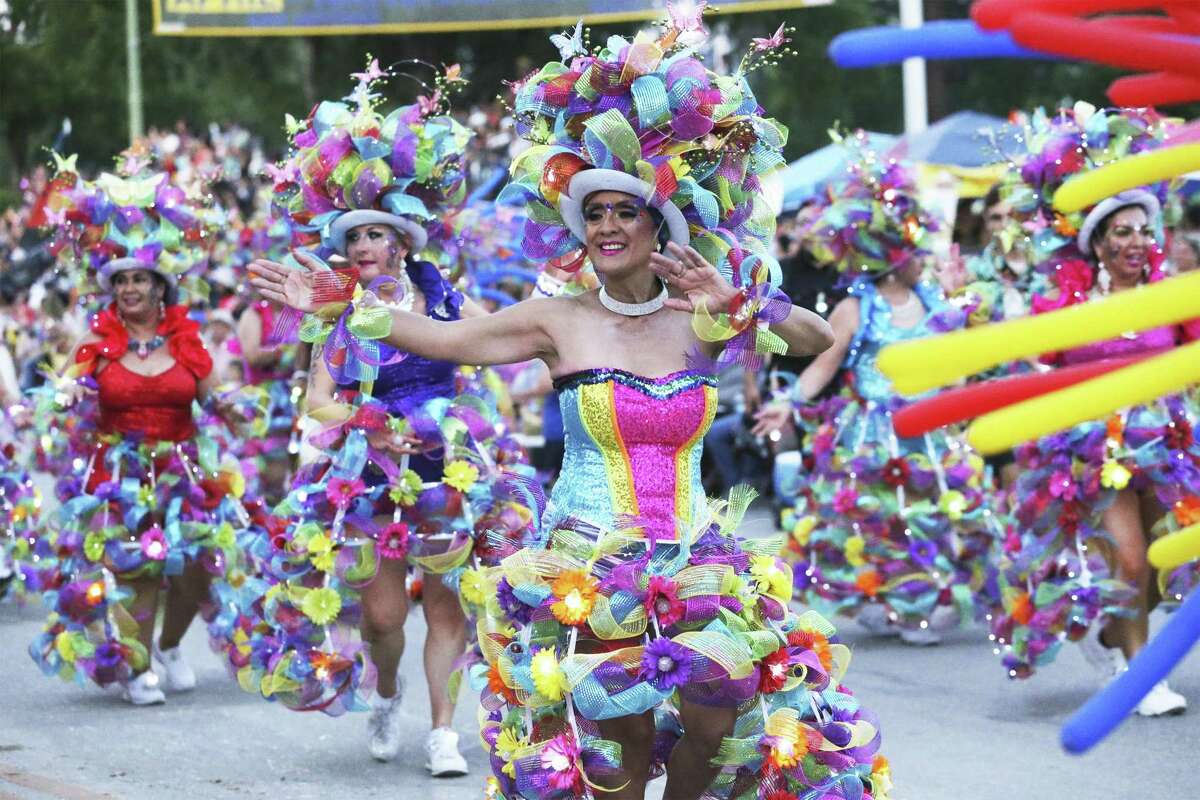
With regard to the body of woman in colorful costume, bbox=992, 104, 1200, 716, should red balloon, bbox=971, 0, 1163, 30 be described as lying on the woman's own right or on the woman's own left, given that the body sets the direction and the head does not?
on the woman's own right

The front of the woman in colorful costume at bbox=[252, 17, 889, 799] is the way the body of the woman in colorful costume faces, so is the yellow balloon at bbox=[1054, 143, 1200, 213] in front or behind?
in front

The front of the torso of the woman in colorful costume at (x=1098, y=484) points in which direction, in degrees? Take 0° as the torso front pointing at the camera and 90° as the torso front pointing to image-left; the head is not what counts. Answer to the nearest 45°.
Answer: approximately 315°

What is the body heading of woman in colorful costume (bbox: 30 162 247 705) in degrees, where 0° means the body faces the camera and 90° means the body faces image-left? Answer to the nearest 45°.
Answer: approximately 0°

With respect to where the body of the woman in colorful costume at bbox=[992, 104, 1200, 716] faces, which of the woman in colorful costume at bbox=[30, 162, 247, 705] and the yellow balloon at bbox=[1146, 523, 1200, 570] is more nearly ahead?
the yellow balloon

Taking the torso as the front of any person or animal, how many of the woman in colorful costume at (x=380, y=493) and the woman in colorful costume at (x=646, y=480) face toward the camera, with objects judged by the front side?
2

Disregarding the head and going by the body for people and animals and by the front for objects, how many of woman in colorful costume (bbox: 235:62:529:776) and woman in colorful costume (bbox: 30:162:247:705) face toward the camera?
2

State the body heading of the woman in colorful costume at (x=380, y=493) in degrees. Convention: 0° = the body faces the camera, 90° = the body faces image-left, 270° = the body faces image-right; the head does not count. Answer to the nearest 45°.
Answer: approximately 0°

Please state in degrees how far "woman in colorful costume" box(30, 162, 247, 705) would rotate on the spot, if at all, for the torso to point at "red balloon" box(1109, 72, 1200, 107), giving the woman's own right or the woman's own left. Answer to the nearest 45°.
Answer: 0° — they already face it
